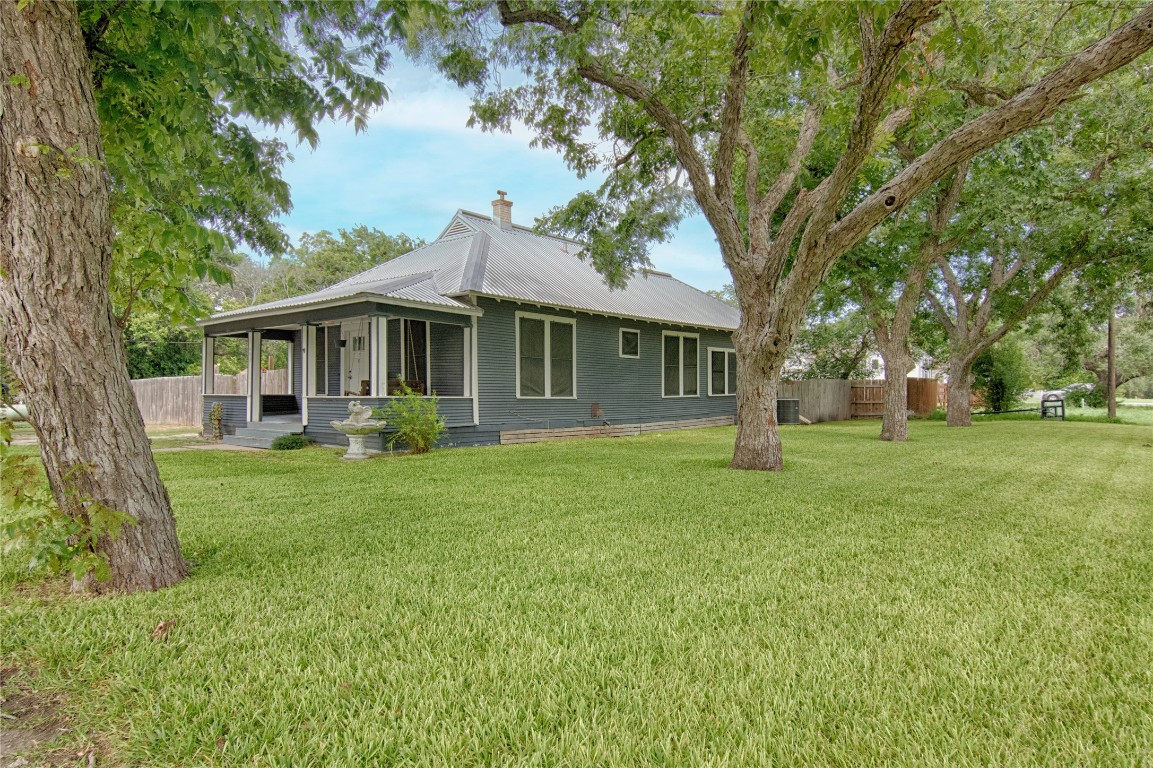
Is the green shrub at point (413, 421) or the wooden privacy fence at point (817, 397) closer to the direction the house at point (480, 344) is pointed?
the green shrub

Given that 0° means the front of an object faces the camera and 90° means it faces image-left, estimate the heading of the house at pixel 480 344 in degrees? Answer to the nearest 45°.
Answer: approximately 45°

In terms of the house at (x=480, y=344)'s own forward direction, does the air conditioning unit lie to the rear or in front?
to the rear

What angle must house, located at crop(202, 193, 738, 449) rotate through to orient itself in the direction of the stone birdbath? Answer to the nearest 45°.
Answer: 0° — it already faces it

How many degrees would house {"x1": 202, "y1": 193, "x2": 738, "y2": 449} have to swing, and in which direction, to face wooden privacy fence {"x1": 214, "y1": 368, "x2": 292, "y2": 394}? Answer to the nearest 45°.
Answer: approximately 90° to its right

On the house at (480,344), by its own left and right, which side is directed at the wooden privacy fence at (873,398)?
back

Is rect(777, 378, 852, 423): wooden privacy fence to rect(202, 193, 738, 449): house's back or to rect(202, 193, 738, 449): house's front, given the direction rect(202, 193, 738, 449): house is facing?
to the back

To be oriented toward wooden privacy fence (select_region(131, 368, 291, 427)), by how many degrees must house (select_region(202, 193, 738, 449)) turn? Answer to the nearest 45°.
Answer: approximately 90° to its right
